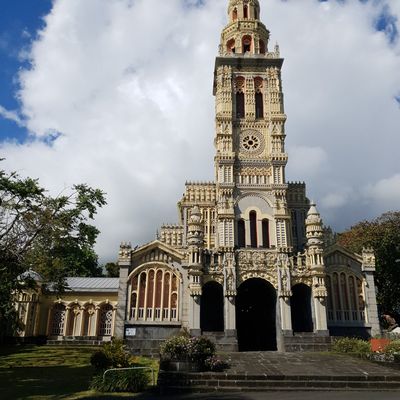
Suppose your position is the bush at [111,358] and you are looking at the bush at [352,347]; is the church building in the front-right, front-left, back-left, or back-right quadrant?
front-left

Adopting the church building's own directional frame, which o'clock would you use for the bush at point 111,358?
The bush is roughly at 1 o'clock from the church building.

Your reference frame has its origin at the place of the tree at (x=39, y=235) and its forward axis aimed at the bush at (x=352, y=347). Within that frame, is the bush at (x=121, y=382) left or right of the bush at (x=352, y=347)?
right

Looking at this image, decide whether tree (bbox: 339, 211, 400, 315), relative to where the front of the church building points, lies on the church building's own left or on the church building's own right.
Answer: on the church building's own left

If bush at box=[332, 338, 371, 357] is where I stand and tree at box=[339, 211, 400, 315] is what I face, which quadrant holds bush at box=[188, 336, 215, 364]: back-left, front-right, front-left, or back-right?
back-left

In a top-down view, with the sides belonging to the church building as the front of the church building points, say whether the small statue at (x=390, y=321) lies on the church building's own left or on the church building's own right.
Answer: on the church building's own left

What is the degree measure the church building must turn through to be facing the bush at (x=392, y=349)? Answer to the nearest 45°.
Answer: approximately 45° to its left

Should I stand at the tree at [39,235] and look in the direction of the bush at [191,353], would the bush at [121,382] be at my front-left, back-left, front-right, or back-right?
front-right

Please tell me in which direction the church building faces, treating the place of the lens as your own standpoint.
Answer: facing the viewer

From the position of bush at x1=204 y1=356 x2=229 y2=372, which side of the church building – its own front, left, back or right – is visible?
front

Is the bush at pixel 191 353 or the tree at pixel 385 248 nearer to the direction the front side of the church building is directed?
the bush

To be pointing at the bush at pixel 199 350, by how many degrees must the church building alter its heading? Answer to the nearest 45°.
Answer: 0° — it already faces it

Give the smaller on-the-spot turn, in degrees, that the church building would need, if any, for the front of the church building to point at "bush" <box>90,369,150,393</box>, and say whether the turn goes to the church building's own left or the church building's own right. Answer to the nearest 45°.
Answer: approximately 45° to the church building's own right

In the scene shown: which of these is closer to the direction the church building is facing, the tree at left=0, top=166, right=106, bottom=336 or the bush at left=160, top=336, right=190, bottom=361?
the bush

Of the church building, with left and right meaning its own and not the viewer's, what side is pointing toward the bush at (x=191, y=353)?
front
